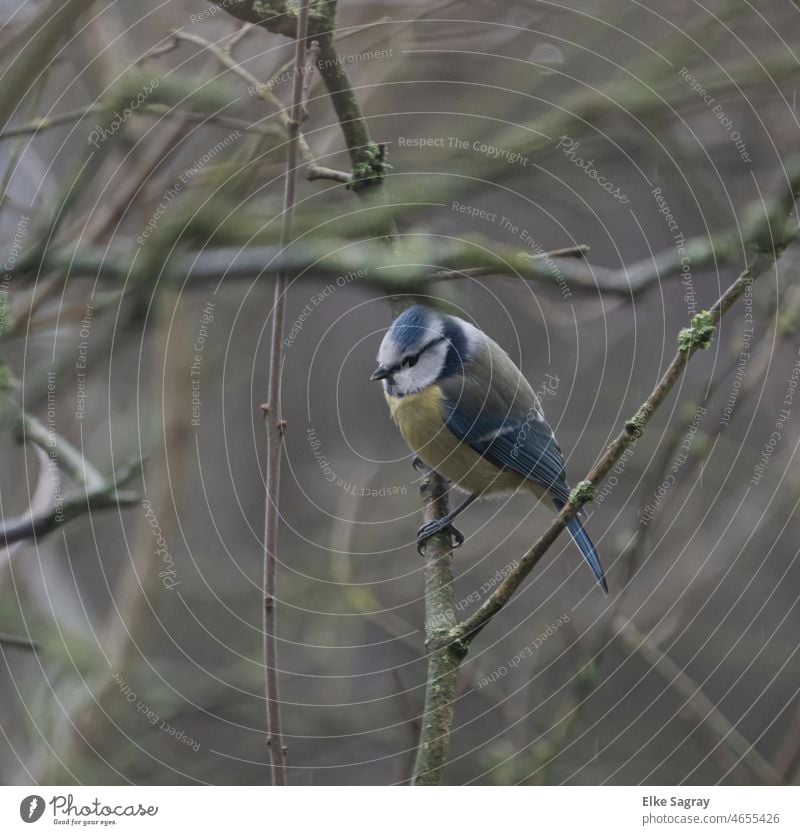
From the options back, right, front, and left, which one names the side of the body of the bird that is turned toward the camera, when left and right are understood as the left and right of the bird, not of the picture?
left
